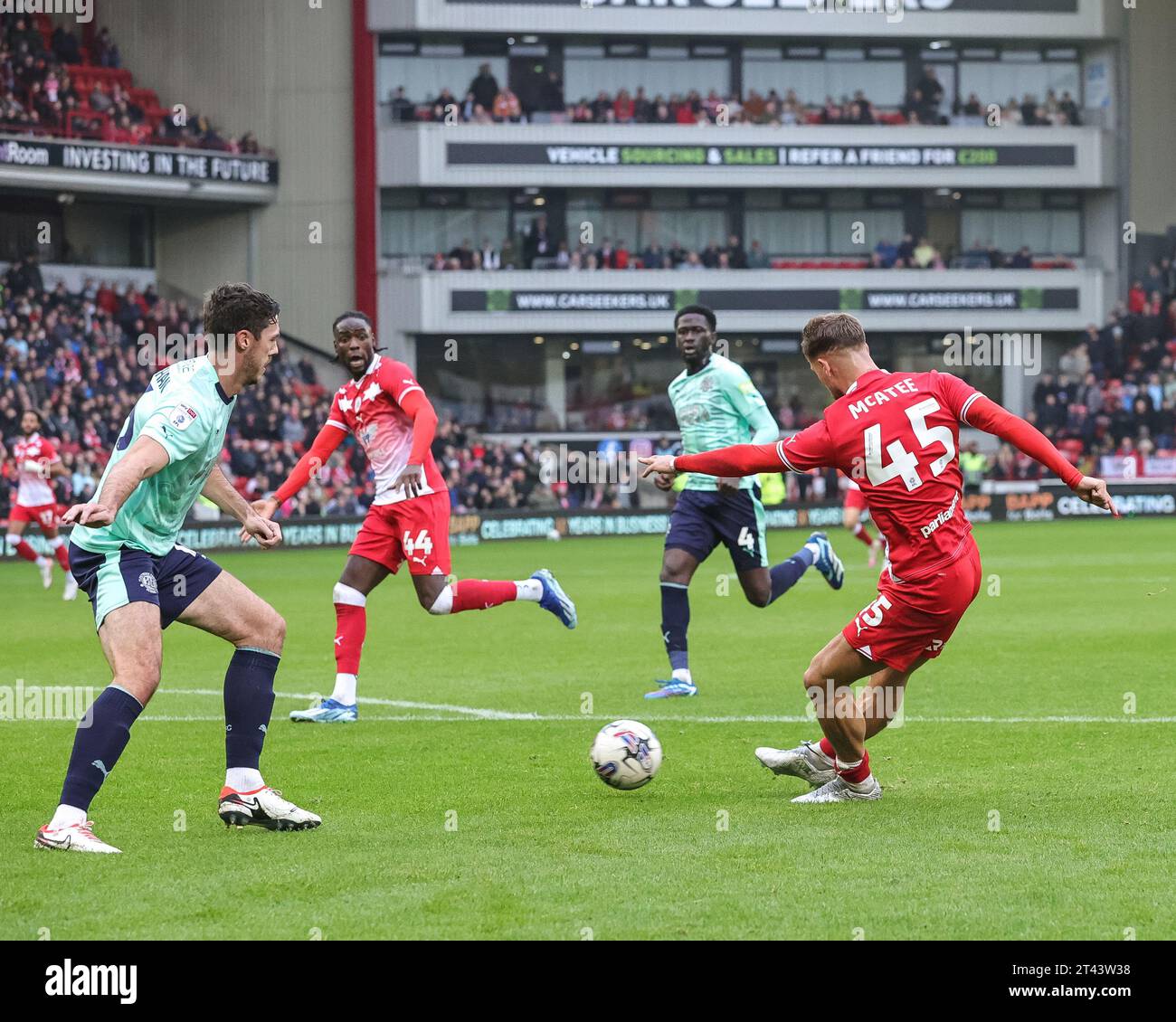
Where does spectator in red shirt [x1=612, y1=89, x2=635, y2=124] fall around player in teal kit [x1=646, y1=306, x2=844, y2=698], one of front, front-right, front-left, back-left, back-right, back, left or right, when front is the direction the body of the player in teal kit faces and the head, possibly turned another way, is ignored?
back-right

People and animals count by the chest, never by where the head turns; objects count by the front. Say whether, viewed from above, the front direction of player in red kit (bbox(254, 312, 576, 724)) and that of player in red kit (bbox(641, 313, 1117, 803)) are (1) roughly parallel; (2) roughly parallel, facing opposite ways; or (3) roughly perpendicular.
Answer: roughly perpendicular

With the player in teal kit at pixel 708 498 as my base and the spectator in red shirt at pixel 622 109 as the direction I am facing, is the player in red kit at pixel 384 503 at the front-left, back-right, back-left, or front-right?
back-left

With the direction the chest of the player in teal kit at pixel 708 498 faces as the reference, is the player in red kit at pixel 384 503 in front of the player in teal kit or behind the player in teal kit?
in front

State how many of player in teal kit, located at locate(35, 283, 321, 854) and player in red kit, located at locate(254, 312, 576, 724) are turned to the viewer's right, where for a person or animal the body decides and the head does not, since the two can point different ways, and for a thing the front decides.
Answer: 1

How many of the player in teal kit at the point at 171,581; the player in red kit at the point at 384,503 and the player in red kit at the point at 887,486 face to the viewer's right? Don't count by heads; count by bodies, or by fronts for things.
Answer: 1

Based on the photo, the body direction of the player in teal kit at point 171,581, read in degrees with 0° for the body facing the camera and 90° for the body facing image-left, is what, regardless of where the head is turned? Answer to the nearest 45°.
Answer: approximately 270°

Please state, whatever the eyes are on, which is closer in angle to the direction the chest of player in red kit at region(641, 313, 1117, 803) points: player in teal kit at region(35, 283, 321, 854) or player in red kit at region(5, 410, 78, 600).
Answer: the player in red kit

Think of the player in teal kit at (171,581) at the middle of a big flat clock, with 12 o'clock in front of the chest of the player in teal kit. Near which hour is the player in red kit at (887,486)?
The player in red kit is roughly at 12 o'clock from the player in teal kit.

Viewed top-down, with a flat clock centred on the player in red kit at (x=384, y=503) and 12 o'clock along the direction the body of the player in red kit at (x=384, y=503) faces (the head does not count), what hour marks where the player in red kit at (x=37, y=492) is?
the player in red kit at (x=37, y=492) is roughly at 4 o'clock from the player in red kit at (x=384, y=503).

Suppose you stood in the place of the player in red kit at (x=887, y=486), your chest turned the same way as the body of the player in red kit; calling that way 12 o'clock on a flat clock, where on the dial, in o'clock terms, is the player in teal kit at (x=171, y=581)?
The player in teal kit is roughly at 10 o'clock from the player in red kit.

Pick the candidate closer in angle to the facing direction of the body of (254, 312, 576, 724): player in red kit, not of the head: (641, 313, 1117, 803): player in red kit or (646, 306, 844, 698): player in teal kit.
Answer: the player in red kit
